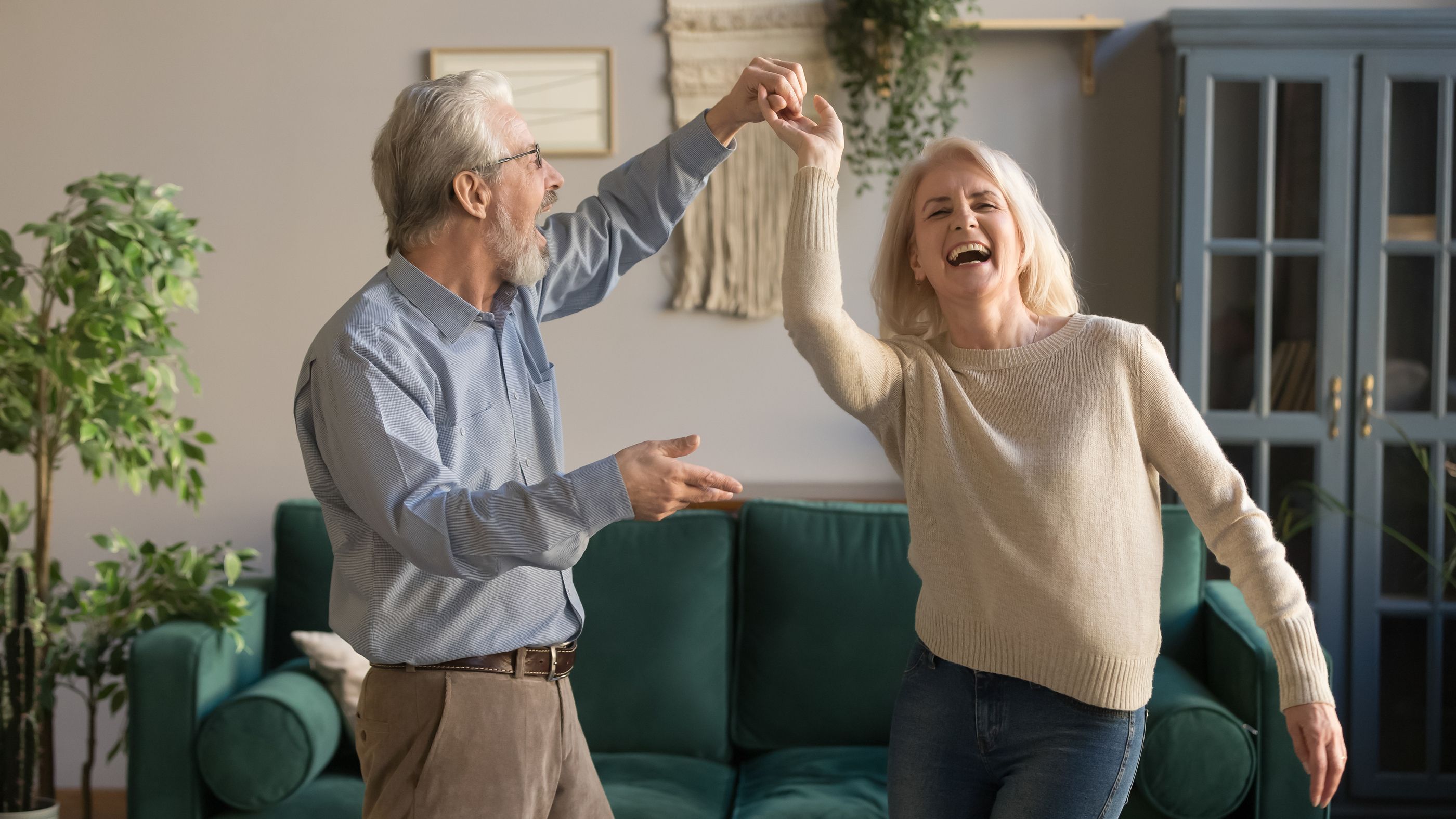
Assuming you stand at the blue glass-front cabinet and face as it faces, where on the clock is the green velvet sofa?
The green velvet sofa is roughly at 2 o'clock from the blue glass-front cabinet.

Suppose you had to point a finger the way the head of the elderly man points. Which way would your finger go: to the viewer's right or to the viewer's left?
to the viewer's right

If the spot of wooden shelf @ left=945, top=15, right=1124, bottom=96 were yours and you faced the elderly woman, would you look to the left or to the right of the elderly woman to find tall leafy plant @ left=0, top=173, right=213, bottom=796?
right

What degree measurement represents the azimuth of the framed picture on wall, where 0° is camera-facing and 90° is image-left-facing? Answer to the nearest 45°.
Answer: approximately 0°

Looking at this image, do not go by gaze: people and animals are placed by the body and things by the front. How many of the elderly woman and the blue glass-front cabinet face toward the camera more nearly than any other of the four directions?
2

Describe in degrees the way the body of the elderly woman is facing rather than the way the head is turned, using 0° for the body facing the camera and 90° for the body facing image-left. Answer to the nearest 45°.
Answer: approximately 0°

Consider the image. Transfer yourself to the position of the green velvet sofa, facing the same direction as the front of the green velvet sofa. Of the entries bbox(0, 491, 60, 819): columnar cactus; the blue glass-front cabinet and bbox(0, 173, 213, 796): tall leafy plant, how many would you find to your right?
2
